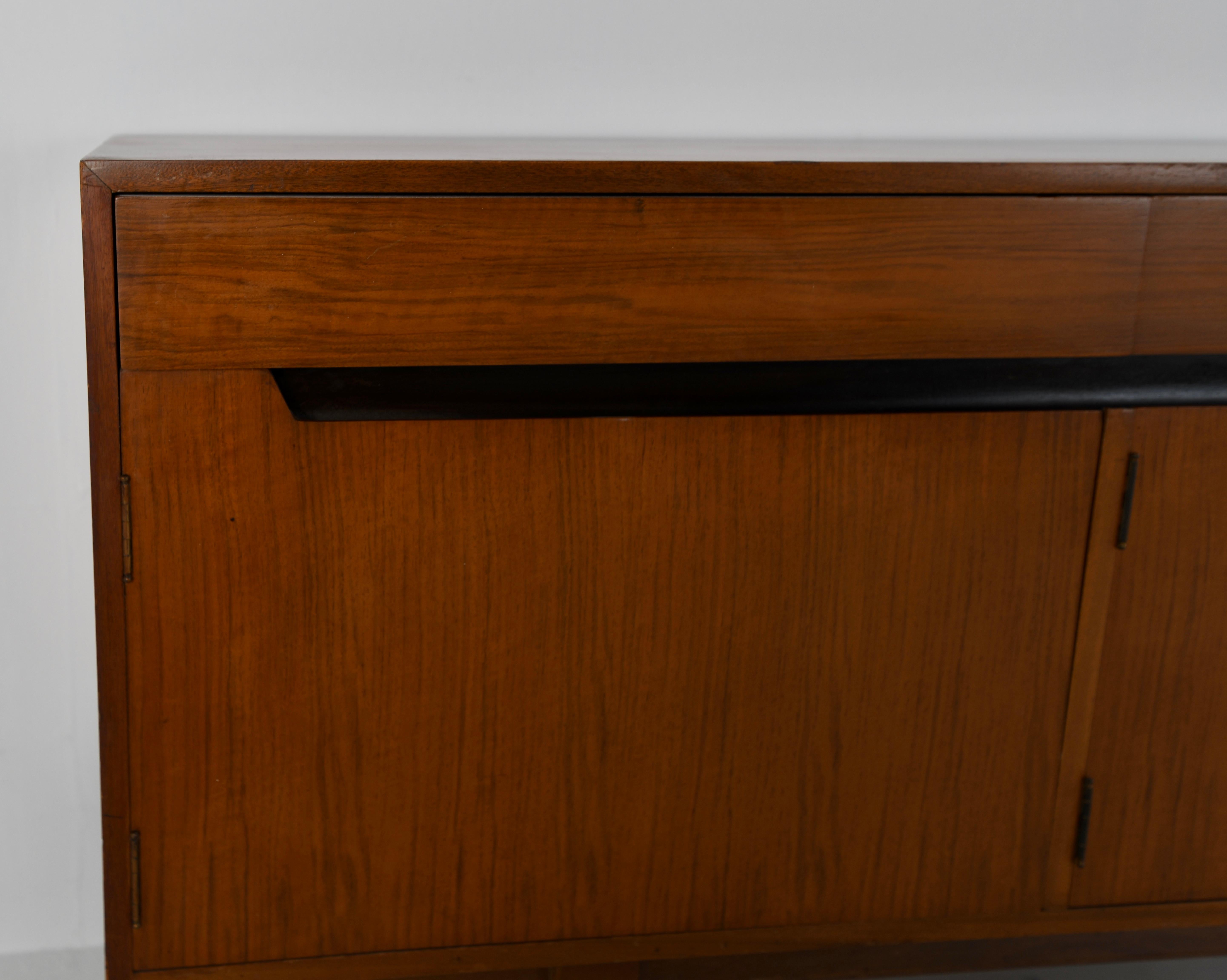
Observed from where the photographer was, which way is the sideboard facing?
facing the viewer
